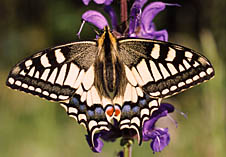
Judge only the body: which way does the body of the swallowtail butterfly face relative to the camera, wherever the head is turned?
away from the camera
